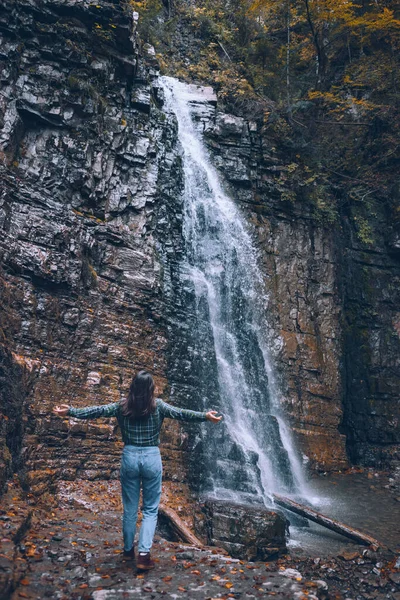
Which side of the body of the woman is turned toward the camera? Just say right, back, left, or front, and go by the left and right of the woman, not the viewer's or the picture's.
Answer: back

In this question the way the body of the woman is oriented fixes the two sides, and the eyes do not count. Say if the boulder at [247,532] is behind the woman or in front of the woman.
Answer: in front

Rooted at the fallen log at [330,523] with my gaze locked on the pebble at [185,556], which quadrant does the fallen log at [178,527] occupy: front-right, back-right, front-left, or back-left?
front-right

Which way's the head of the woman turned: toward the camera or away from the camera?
away from the camera

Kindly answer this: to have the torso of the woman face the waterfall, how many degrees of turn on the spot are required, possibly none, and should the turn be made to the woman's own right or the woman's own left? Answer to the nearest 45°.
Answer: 0° — they already face it

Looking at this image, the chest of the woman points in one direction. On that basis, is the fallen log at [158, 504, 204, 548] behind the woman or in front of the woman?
in front
